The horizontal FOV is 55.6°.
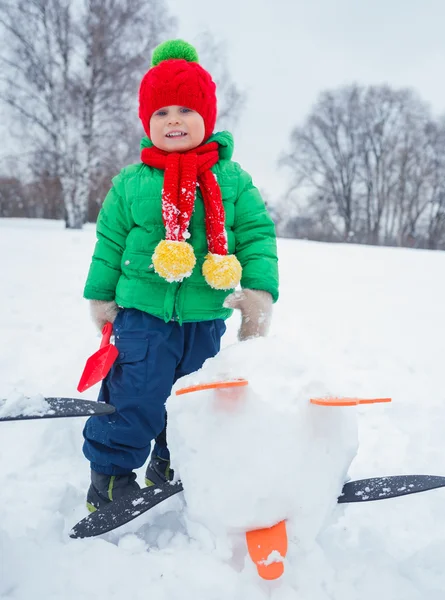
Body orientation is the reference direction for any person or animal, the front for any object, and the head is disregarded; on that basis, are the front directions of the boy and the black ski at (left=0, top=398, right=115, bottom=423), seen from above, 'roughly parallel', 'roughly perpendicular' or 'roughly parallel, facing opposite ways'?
roughly perpendicular

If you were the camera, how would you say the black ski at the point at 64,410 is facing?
facing to the right of the viewer

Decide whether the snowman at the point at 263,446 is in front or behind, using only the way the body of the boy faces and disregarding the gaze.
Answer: in front

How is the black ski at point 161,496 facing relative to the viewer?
to the viewer's left

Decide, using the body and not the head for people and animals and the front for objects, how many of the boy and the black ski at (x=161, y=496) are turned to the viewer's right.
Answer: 0

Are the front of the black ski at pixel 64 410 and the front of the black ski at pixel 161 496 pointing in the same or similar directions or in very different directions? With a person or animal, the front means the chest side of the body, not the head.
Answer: very different directions
